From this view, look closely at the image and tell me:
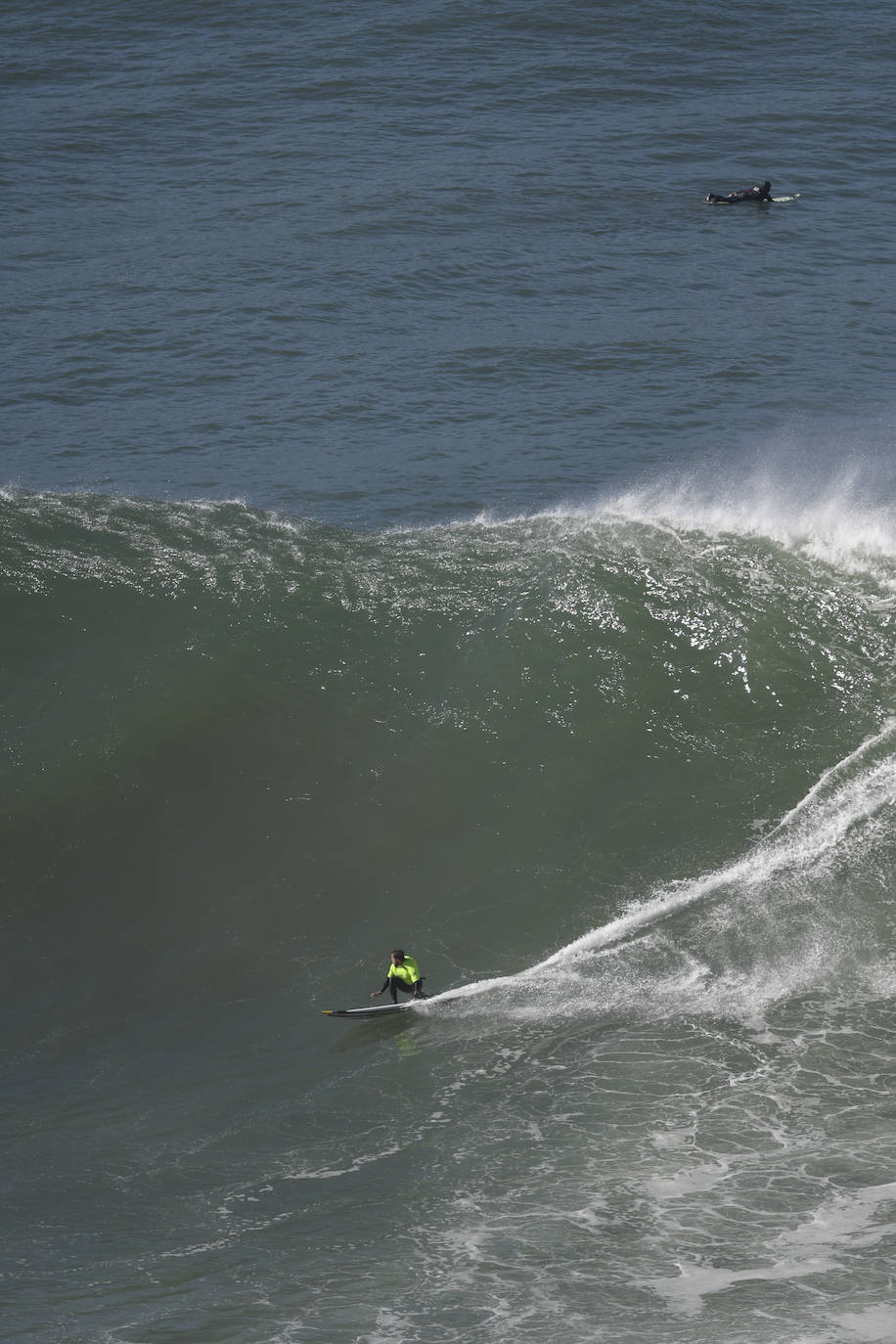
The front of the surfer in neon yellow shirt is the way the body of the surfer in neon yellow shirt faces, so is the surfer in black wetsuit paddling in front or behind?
behind

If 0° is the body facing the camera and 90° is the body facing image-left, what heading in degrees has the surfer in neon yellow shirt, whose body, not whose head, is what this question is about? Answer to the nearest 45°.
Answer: approximately 45°
